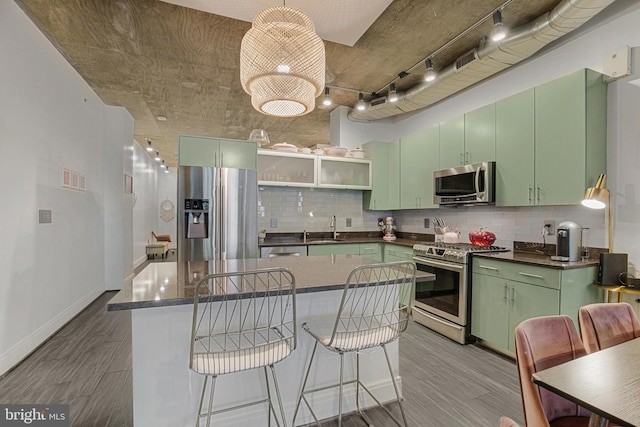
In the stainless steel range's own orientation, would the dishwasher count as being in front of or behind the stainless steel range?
in front

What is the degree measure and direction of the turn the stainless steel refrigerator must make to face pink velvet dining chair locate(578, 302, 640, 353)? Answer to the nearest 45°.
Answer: approximately 45° to its left

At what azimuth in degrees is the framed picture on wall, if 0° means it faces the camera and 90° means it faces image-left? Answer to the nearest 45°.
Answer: approximately 315°

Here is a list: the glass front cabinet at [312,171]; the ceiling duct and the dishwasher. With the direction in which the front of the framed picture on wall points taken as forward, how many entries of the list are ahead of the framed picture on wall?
3

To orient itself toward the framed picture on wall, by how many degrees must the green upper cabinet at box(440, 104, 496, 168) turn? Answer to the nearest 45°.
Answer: approximately 45° to its right

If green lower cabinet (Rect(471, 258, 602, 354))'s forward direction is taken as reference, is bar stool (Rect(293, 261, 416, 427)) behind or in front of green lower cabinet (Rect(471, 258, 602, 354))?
in front

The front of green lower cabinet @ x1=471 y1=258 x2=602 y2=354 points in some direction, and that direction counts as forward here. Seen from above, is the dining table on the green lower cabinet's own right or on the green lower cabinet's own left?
on the green lower cabinet's own left

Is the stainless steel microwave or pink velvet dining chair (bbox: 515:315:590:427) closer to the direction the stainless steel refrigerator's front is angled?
the pink velvet dining chair

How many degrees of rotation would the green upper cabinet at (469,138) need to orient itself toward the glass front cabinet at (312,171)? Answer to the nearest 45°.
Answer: approximately 45° to its right

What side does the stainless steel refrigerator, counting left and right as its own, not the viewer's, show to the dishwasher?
left

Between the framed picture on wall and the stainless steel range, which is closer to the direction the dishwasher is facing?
the stainless steel range

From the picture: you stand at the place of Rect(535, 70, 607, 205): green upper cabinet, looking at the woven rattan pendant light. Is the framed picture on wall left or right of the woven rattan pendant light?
right

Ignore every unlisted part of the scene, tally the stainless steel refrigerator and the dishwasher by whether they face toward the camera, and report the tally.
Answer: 2
